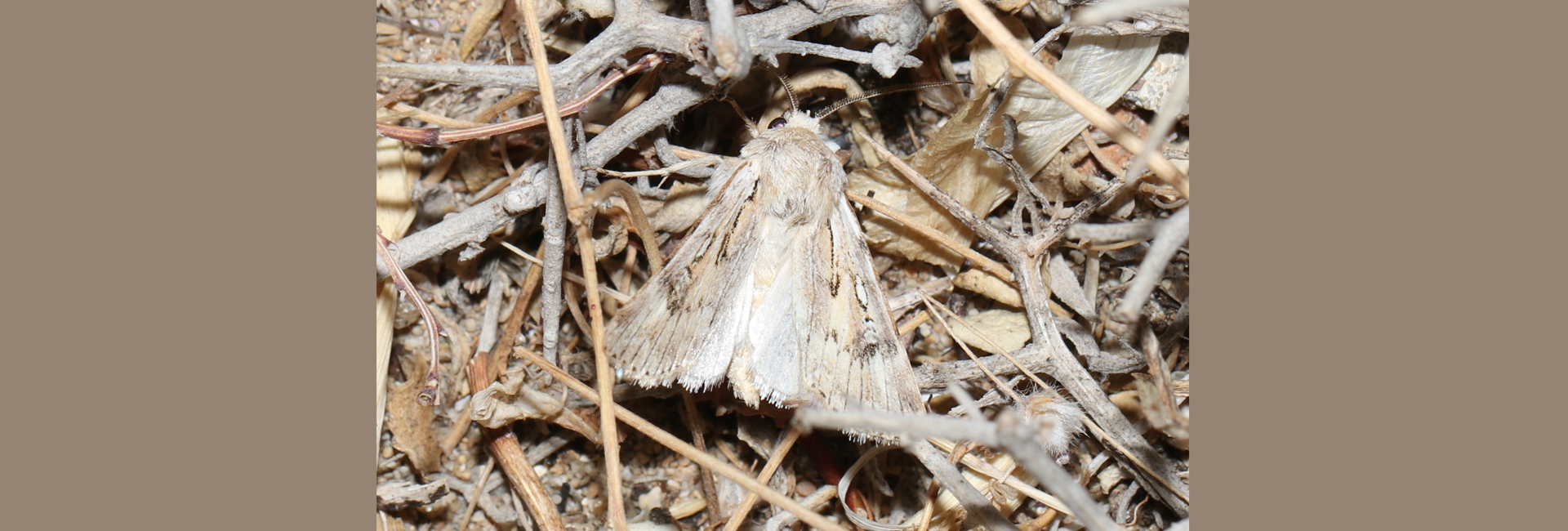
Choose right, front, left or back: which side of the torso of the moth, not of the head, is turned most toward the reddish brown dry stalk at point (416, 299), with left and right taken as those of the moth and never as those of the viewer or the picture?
left

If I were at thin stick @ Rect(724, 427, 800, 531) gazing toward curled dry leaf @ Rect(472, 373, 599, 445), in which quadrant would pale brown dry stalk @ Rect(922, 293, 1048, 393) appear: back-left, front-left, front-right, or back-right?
back-right

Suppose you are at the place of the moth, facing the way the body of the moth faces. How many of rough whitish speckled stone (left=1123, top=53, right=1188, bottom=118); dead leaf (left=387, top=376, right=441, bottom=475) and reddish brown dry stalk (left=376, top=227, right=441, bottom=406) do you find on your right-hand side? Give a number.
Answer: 1

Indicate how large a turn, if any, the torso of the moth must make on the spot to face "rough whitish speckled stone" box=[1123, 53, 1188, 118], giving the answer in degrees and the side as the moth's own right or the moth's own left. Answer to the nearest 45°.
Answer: approximately 90° to the moth's own right

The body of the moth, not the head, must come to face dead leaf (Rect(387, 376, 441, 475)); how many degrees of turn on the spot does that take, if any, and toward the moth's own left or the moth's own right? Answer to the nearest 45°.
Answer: approximately 90° to the moth's own left

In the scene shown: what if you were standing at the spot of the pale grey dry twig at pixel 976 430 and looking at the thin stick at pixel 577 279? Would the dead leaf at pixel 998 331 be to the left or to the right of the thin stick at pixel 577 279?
right

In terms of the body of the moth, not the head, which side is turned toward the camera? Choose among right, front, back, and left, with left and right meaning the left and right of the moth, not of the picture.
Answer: back
